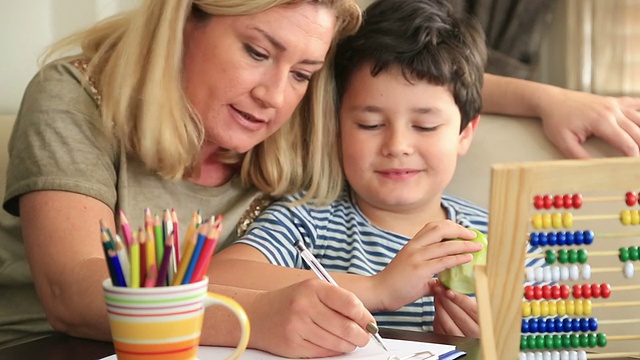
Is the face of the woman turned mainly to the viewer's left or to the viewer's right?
to the viewer's right

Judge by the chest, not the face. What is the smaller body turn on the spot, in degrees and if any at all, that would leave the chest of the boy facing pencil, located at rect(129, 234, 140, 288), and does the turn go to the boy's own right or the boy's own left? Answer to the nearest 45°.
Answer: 0° — they already face it

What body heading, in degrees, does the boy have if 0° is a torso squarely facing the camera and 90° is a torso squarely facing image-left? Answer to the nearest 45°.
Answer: approximately 0°

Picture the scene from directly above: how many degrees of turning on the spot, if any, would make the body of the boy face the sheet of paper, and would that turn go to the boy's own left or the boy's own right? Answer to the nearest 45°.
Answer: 0° — they already face it

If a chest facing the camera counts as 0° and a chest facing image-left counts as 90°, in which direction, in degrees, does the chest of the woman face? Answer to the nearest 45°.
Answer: approximately 315°

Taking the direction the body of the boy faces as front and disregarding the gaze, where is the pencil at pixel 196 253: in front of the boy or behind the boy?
in front

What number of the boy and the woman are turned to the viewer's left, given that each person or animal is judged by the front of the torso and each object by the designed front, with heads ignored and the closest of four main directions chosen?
0

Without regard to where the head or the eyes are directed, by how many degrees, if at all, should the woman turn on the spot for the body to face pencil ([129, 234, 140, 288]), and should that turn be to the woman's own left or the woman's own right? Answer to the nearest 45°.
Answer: approximately 45° to the woman's own right

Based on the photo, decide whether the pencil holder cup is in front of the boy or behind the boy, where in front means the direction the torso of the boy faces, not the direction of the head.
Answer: in front
